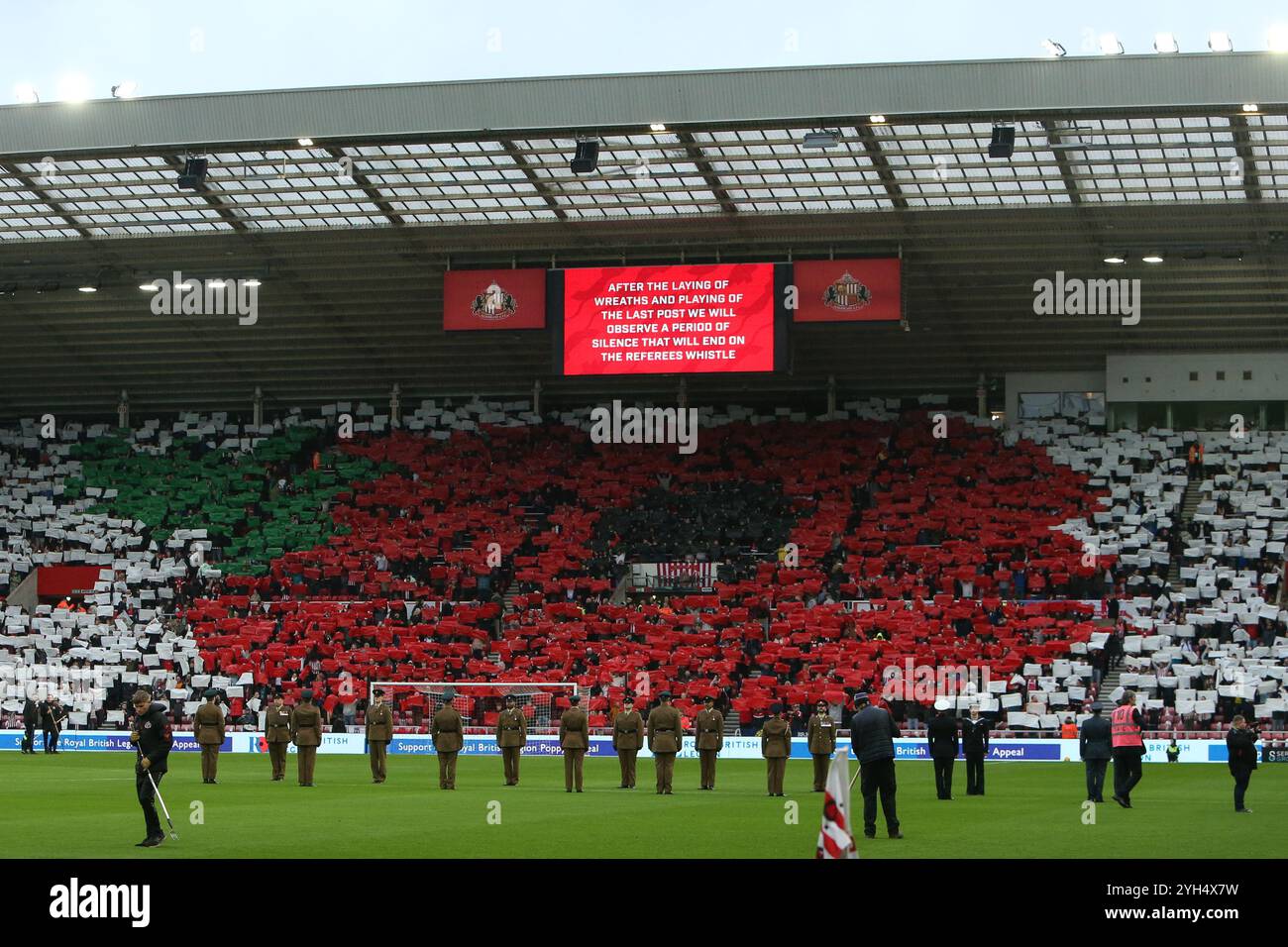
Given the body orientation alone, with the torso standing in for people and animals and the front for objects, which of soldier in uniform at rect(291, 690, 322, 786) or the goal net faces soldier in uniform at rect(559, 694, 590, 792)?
the goal net

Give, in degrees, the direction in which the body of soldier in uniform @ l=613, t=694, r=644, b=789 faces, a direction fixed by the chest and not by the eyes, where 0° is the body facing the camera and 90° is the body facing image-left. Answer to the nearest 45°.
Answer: approximately 0°

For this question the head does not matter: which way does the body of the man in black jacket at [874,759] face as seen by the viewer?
away from the camera

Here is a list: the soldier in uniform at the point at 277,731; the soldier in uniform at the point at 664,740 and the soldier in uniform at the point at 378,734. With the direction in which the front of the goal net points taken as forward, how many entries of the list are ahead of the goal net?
3
